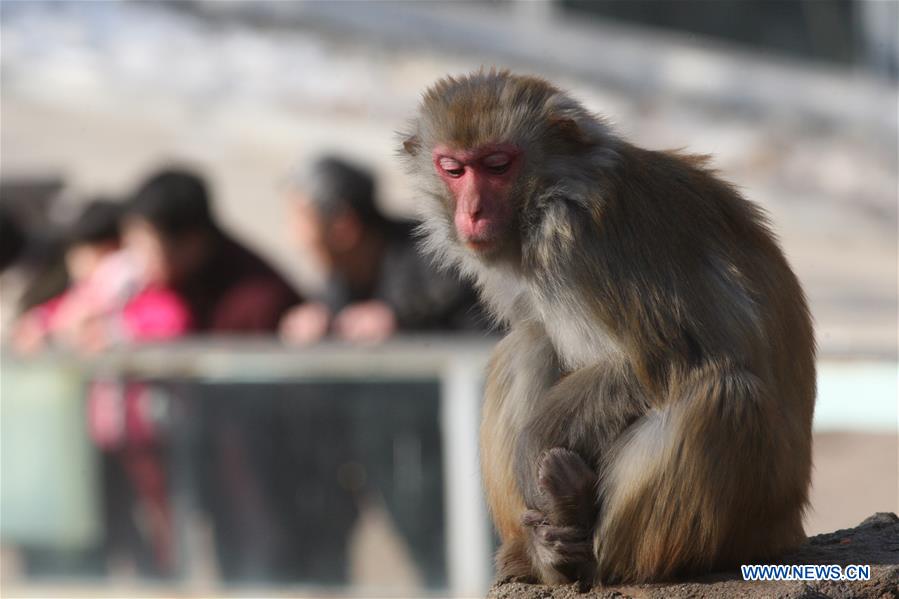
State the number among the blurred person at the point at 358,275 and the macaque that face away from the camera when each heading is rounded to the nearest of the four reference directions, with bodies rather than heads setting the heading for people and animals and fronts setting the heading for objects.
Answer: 0

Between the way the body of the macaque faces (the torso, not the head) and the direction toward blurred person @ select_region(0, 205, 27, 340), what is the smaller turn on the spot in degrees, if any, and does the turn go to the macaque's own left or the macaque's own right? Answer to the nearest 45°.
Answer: approximately 90° to the macaque's own right

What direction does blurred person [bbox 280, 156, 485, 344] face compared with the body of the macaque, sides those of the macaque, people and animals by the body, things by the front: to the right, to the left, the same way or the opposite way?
the same way

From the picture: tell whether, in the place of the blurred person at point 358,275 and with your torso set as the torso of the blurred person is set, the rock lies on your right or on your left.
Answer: on your left

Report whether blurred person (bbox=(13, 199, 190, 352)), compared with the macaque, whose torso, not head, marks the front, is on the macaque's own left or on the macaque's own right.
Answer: on the macaque's own right

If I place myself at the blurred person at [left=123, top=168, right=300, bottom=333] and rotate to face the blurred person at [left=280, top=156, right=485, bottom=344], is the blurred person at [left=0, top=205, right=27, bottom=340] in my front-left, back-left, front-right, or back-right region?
back-left

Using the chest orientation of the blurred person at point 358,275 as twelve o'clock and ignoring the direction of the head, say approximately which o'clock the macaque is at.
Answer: The macaque is roughly at 10 o'clock from the blurred person.

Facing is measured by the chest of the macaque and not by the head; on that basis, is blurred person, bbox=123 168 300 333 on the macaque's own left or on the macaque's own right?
on the macaque's own right

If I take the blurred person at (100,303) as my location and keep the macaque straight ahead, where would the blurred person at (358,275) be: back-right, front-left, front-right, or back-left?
front-left

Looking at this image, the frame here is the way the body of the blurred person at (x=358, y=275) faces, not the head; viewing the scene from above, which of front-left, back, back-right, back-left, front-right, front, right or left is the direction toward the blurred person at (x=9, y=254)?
right

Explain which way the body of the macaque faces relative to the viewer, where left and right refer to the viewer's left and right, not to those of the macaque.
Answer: facing the viewer and to the left of the viewer
